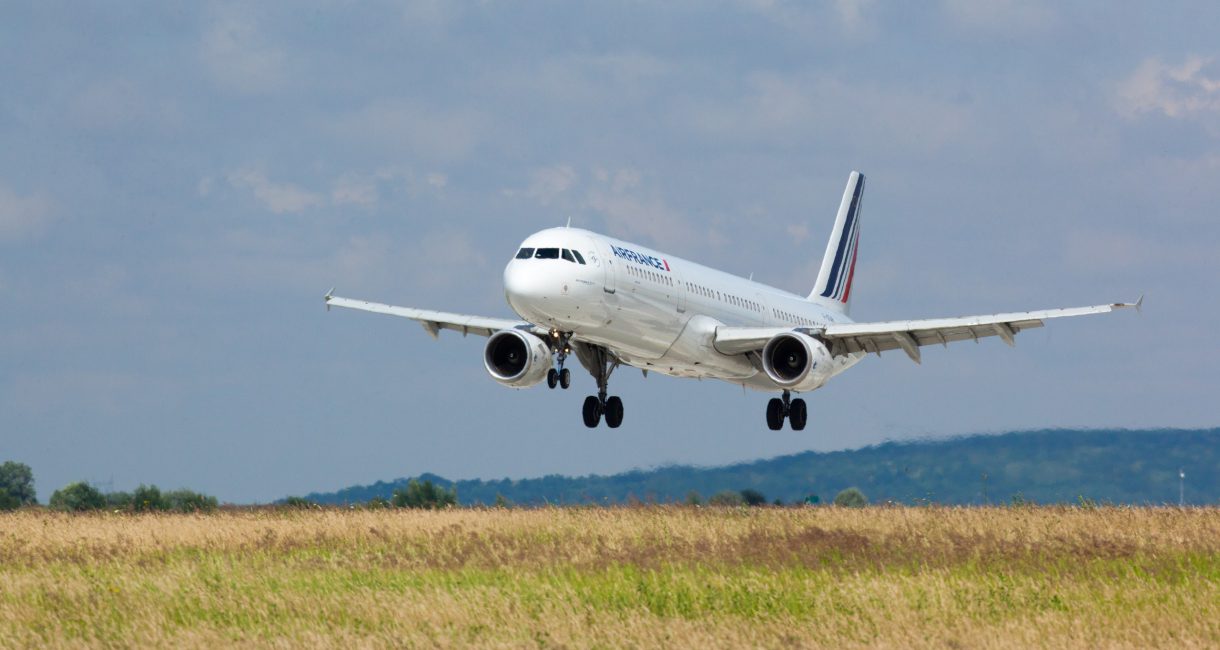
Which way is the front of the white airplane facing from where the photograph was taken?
facing the viewer and to the left of the viewer
